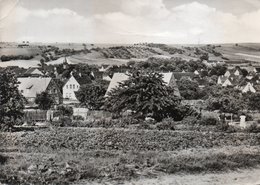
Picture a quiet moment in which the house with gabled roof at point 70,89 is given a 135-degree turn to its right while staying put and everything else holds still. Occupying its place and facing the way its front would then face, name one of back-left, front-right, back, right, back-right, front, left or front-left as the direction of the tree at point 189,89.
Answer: back-right

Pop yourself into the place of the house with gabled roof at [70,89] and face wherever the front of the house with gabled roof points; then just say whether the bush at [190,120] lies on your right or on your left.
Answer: on your left

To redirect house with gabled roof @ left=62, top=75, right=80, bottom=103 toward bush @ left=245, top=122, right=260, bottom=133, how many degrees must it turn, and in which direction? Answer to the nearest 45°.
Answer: approximately 90° to its left

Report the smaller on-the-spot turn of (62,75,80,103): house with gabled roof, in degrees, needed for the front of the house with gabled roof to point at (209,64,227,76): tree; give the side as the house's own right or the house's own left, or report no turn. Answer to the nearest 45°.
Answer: approximately 90° to the house's own left

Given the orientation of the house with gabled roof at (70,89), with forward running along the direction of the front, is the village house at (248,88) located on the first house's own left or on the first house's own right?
on the first house's own left

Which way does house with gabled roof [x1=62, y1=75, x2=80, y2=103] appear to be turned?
toward the camera

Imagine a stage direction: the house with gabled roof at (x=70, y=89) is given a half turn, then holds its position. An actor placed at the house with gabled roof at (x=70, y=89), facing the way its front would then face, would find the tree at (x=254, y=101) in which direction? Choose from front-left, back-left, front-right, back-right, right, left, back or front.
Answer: right

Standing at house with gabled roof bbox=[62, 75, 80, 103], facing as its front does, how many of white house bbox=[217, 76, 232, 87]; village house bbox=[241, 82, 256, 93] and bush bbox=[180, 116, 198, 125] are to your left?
3

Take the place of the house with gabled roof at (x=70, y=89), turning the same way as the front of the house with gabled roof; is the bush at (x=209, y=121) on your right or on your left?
on your left
